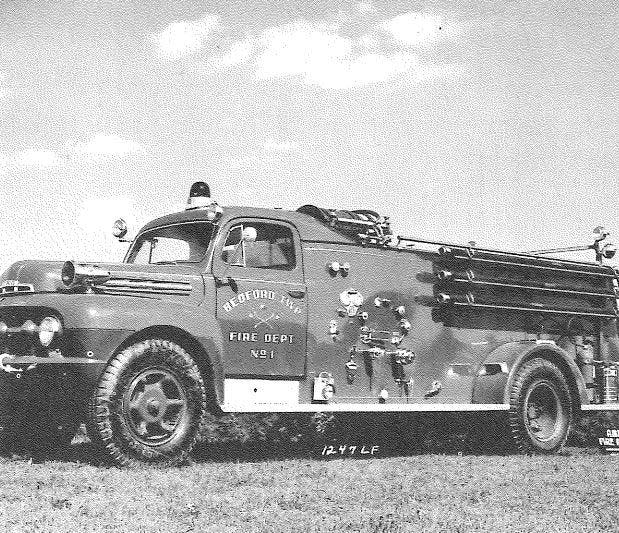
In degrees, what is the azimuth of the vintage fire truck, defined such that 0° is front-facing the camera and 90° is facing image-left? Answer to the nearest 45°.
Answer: approximately 45°
